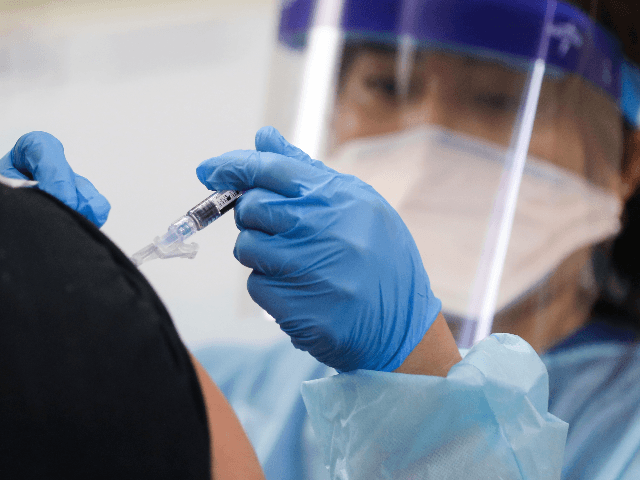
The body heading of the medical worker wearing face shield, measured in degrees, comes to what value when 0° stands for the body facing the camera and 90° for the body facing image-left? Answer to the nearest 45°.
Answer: approximately 45°
